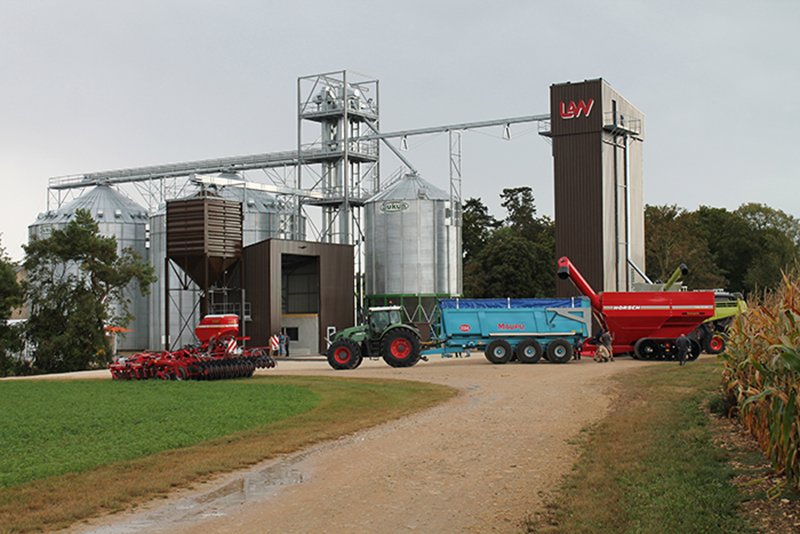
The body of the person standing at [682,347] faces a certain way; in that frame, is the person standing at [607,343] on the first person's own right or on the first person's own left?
on the first person's own left

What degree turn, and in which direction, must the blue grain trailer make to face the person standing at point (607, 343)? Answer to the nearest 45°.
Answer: approximately 180°

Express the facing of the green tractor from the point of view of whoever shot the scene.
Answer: facing to the left of the viewer

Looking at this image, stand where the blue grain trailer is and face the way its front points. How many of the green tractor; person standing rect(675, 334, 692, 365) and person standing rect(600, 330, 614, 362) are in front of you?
1

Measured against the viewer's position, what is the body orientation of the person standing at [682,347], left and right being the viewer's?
facing away from the viewer

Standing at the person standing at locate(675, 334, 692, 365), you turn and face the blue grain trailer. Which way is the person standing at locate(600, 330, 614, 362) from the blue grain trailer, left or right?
right

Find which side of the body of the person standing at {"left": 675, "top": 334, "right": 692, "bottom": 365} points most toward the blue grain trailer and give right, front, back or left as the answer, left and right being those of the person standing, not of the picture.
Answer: left

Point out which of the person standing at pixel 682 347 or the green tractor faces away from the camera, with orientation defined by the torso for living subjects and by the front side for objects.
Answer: the person standing

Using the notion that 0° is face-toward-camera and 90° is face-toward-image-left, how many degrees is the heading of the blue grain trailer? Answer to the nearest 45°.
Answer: approximately 90°

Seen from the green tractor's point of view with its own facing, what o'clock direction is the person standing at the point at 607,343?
The person standing is roughly at 6 o'clock from the green tractor.
